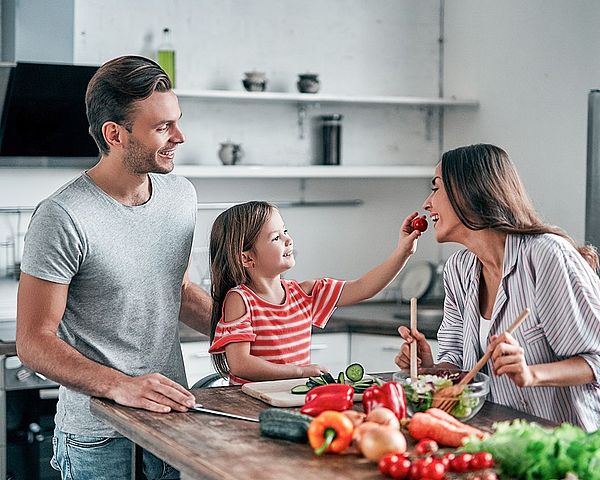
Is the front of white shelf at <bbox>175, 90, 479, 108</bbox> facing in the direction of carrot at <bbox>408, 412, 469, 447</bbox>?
yes

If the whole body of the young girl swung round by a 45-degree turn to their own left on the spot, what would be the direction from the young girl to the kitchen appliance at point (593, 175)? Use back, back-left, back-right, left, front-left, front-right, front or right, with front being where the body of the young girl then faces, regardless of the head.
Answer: front-left

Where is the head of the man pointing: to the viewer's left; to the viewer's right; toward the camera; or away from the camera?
to the viewer's right

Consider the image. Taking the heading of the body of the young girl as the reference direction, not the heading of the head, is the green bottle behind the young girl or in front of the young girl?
behind

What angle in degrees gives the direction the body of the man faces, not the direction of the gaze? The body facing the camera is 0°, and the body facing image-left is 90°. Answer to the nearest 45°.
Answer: approximately 315°

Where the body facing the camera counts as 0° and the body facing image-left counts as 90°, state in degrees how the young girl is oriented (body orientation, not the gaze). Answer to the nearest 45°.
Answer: approximately 315°

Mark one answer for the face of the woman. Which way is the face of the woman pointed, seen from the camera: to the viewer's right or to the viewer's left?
to the viewer's left

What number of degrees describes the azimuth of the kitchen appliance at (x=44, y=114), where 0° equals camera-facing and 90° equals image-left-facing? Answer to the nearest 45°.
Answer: approximately 0°

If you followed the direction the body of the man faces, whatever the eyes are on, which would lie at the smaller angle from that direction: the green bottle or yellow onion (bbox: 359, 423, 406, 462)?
the yellow onion

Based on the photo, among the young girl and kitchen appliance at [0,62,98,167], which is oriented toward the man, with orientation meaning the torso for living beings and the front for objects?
the kitchen appliance

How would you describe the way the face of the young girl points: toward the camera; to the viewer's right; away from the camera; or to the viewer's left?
to the viewer's right
